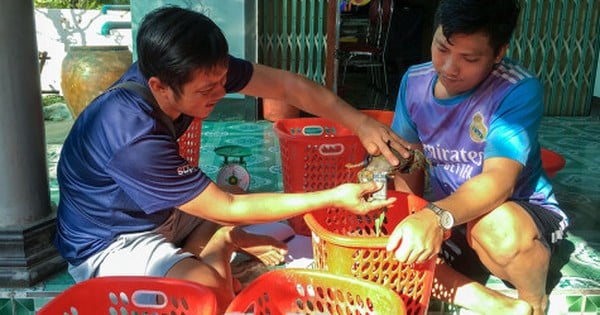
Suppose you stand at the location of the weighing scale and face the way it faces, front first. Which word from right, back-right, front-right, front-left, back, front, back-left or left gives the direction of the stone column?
front-right

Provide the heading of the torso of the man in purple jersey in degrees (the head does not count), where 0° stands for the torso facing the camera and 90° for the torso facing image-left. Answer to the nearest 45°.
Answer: approximately 45°

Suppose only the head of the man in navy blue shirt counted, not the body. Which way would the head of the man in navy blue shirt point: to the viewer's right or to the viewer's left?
to the viewer's right

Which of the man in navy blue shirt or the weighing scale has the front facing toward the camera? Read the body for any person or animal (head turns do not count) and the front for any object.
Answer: the weighing scale

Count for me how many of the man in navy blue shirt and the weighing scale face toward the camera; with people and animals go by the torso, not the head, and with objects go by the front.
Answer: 1

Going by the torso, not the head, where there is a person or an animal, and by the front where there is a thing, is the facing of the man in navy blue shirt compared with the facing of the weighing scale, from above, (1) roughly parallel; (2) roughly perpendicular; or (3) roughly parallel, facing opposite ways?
roughly perpendicular

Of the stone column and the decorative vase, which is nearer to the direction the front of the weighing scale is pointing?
the stone column

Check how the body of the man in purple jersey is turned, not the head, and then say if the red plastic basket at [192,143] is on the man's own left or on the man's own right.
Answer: on the man's own right

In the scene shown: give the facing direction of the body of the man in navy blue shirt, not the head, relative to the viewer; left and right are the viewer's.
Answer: facing to the right of the viewer

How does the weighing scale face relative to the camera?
toward the camera

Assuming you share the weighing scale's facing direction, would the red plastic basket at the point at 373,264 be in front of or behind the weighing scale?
in front

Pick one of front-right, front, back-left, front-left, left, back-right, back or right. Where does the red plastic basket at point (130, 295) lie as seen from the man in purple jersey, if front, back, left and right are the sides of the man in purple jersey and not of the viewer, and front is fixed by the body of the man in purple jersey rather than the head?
front
